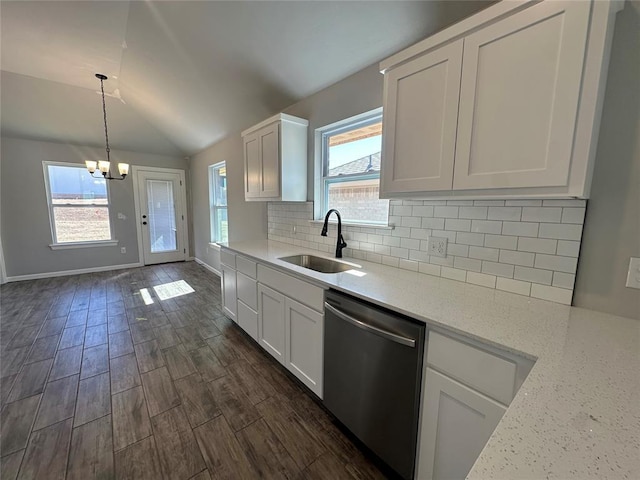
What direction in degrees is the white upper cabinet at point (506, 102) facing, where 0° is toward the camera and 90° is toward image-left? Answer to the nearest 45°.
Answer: approximately 45°

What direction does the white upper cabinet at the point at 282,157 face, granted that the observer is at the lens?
facing the viewer and to the left of the viewer

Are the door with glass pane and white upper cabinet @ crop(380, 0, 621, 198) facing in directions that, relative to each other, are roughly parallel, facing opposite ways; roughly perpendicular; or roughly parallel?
roughly perpendicular

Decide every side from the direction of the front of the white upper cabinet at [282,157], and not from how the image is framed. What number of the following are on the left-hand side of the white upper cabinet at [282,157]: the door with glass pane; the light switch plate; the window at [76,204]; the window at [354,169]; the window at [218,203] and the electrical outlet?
3

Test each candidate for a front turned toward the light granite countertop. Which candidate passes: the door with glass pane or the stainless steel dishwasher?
the door with glass pane

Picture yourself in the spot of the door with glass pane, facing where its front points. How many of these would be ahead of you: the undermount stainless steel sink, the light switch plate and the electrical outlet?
3

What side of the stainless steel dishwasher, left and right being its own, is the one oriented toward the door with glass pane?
right

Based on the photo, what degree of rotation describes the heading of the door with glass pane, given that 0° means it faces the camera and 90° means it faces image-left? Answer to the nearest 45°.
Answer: approximately 0°

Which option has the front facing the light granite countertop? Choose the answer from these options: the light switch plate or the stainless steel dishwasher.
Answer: the light switch plate
